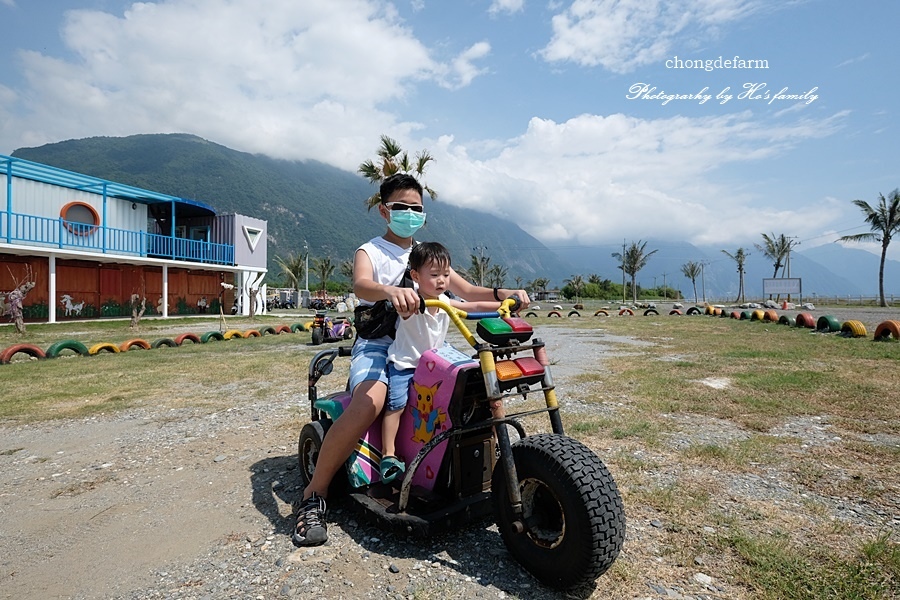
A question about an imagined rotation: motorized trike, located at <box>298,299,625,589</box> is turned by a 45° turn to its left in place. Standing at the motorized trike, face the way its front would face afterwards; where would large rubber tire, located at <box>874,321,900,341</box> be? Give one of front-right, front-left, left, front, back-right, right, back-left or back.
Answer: front-left

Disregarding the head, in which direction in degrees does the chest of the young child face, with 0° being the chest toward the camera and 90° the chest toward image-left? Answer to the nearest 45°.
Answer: approximately 315°

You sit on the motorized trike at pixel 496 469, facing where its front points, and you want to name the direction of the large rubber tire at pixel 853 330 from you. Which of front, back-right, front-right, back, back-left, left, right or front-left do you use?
left

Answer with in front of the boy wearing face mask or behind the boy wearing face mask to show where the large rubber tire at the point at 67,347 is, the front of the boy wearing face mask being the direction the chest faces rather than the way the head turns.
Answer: behind

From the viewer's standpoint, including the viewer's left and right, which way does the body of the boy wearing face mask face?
facing the viewer and to the right of the viewer

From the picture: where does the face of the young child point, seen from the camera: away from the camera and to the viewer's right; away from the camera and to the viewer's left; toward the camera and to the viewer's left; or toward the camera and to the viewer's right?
toward the camera and to the viewer's right

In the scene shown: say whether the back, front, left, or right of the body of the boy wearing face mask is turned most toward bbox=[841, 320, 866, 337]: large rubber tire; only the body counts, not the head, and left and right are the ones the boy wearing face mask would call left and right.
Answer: left

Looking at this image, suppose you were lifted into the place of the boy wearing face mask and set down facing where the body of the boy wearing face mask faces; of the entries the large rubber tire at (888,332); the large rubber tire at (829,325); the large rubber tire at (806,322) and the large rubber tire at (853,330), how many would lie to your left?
4

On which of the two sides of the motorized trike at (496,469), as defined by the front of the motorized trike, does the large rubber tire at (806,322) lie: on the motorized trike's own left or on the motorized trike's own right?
on the motorized trike's own left

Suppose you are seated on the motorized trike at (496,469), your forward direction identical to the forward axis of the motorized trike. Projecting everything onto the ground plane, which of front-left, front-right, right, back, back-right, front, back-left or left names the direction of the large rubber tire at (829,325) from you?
left

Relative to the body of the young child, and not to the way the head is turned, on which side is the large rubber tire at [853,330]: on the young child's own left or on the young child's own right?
on the young child's own left

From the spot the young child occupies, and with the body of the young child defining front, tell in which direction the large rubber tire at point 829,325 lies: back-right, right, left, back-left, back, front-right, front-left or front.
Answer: left

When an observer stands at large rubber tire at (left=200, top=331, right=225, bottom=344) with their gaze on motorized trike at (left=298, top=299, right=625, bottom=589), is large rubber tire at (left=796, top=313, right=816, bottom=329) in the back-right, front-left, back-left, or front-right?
front-left

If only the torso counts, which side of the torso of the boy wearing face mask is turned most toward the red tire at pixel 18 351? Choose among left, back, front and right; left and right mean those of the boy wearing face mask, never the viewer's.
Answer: back

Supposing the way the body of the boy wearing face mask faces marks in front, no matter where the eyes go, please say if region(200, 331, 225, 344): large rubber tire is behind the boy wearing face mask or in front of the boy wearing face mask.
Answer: behind

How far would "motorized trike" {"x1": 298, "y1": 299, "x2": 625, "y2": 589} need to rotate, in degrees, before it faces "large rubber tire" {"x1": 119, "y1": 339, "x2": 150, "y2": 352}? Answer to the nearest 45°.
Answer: approximately 180°

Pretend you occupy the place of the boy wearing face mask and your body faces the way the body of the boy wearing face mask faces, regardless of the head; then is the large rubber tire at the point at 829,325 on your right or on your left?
on your left

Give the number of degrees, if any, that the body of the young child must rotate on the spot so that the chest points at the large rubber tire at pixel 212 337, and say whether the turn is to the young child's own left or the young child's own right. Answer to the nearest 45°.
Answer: approximately 180°

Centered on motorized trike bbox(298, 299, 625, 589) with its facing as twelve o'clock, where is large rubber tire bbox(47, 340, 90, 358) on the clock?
The large rubber tire is roughly at 6 o'clock from the motorized trike.

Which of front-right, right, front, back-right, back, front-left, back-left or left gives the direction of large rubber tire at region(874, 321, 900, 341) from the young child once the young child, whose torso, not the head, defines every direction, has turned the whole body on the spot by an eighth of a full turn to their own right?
back-left
